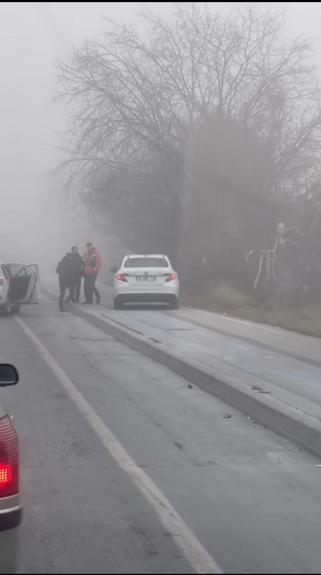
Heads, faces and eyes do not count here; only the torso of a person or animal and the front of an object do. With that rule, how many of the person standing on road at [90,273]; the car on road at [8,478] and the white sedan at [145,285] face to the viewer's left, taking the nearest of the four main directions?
1

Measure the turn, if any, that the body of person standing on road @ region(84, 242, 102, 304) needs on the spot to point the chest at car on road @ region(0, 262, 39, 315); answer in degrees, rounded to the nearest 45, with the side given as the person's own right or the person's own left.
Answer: approximately 45° to the person's own left

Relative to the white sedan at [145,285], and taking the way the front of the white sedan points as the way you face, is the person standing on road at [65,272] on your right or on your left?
on your left

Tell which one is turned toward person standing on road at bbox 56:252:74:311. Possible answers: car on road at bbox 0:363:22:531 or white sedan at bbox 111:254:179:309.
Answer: the car on road

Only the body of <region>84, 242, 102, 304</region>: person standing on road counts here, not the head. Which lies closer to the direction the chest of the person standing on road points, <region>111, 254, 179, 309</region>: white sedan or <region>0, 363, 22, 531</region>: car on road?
the car on road

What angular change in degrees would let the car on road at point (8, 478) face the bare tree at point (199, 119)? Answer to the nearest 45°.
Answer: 0° — it already faces it

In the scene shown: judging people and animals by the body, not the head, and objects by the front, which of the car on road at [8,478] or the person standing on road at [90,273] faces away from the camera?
the car on road

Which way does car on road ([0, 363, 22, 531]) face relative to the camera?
away from the camera

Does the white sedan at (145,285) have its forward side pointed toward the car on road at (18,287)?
no

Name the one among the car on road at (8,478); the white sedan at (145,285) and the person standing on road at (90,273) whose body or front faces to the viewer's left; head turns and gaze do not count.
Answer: the person standing on road

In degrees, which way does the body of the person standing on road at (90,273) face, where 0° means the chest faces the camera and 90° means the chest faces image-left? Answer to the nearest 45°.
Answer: approximately 90°

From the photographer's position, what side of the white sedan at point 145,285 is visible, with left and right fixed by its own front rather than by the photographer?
back
